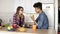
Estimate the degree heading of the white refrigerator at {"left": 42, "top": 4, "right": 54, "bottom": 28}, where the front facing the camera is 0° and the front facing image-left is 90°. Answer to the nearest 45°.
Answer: approximately 0°
